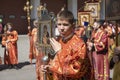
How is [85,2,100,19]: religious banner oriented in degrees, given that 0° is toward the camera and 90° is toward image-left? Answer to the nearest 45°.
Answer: approximately 0°

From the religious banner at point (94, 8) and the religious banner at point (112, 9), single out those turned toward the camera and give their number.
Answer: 2

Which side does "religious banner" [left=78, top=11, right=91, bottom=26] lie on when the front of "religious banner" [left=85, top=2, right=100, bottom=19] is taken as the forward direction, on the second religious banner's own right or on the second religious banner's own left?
on the second religious banner's own right
